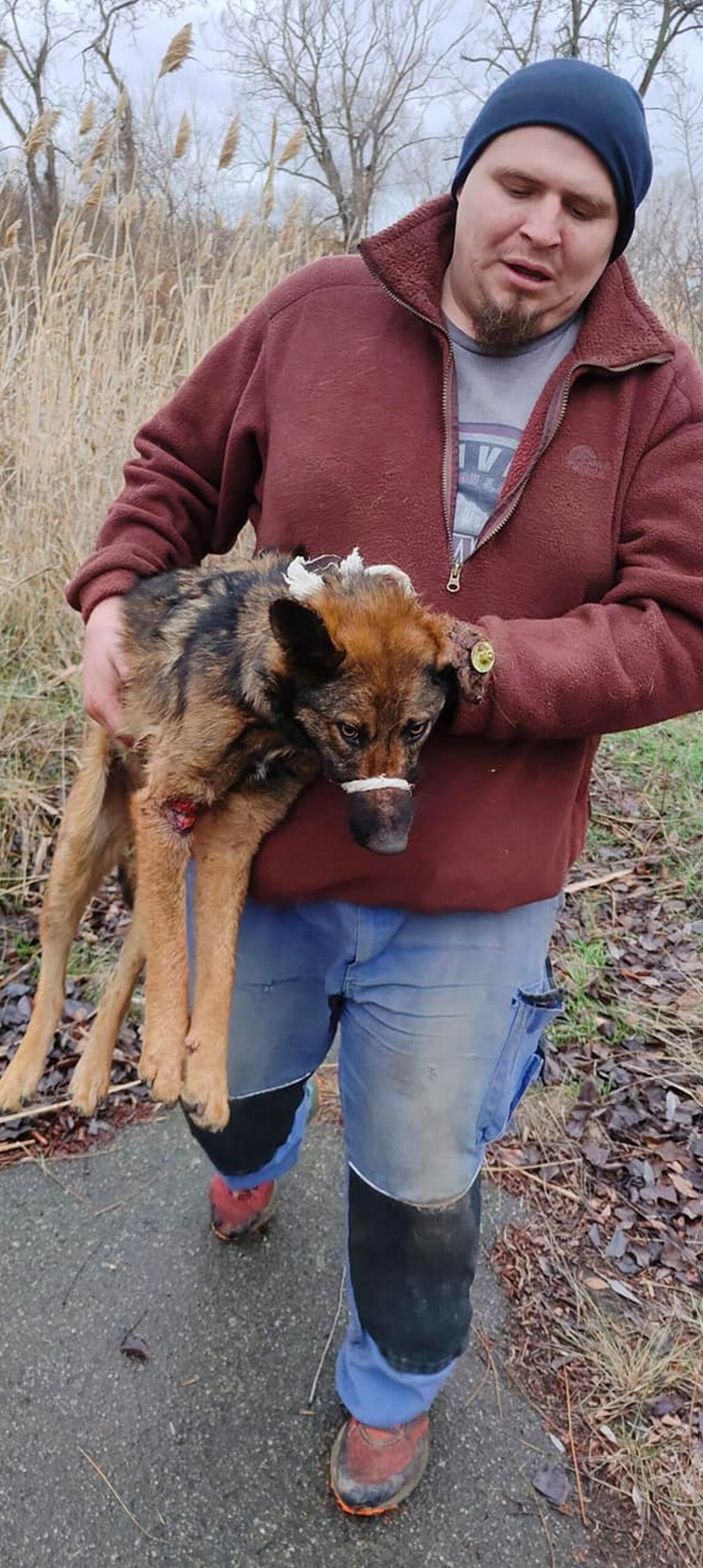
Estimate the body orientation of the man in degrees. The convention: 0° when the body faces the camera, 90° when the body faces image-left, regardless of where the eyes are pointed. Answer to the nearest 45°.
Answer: approximately 0°
